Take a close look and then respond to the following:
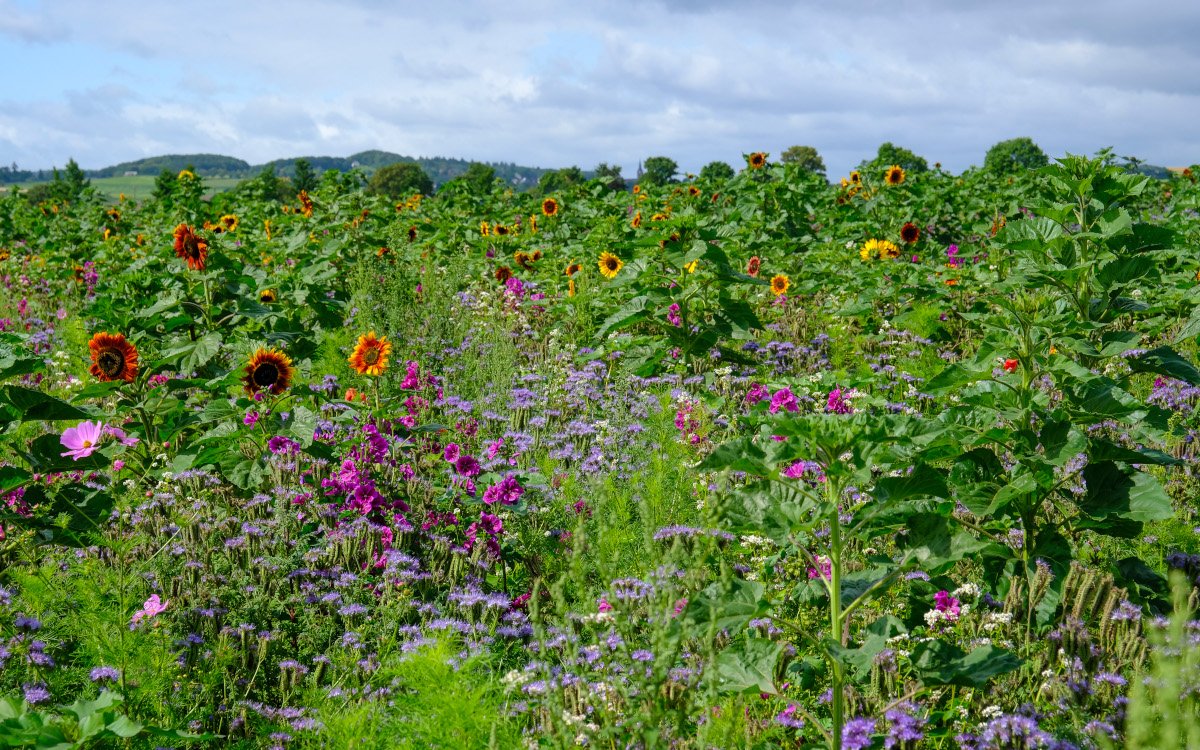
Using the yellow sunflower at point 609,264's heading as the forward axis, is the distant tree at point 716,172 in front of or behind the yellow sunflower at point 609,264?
behind

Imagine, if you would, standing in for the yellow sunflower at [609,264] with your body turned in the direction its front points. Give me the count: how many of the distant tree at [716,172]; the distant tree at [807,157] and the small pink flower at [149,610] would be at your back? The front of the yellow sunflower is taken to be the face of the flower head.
2

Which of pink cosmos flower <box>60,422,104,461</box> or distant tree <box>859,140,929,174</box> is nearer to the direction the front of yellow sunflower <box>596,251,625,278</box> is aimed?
the pink cosmos flower

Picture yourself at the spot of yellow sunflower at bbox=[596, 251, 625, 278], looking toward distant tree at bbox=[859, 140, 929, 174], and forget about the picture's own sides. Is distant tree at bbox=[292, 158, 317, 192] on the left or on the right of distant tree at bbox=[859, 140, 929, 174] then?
left

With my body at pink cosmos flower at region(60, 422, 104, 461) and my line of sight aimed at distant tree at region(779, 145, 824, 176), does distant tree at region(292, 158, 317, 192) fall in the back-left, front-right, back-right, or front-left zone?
front-left

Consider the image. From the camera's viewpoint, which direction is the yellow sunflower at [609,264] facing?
toward the camera

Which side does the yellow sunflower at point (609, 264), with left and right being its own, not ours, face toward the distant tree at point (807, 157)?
back

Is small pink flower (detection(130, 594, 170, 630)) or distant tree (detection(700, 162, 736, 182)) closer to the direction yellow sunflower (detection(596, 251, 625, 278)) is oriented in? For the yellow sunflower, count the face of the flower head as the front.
the small pink flower

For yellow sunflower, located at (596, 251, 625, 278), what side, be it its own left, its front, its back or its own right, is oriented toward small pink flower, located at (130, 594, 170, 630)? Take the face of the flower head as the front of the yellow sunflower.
front

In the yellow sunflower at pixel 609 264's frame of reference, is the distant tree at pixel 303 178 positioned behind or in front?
behind
